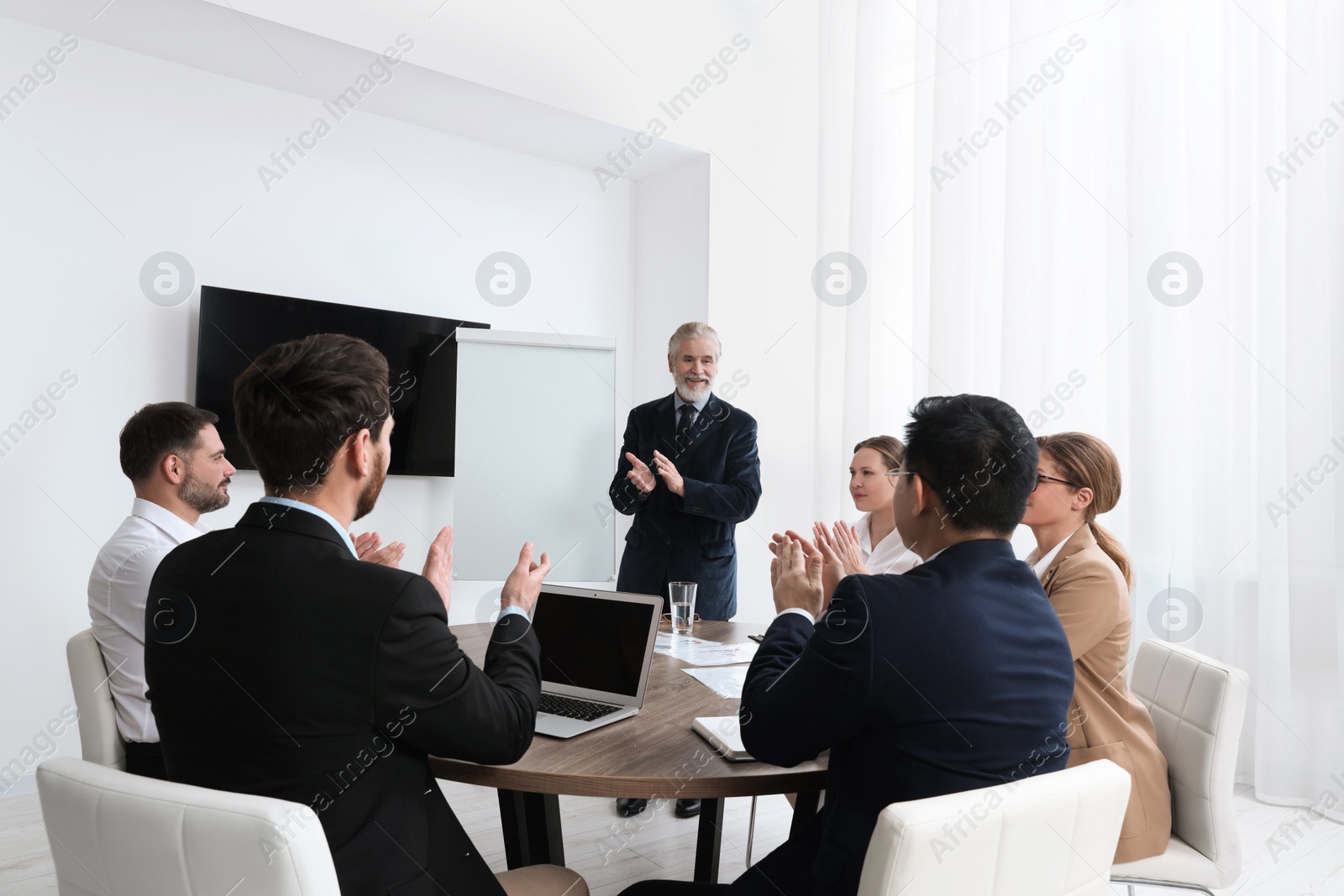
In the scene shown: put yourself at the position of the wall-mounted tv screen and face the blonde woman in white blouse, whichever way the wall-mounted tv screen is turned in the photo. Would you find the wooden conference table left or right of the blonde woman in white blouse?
right

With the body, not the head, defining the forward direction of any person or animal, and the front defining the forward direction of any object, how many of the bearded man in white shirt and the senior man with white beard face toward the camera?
1

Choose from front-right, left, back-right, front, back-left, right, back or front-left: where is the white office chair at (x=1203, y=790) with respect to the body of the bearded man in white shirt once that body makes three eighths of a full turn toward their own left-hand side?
back

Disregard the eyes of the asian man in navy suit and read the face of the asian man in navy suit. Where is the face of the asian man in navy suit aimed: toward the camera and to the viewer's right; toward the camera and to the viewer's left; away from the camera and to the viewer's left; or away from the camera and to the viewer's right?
away from the camera and to the viewer's left

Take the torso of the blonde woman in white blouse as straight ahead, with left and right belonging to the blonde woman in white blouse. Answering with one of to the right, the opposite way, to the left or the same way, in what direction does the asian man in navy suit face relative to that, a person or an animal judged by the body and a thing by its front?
to the right

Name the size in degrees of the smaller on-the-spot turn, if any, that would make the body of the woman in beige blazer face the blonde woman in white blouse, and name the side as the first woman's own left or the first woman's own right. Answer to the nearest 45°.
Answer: approximately 45° to the first woman's own right

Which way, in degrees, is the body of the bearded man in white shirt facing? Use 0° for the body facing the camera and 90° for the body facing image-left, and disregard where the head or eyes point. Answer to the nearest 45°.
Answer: approximately 270°

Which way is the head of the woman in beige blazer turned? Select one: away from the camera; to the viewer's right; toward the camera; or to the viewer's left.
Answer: to the viewer's left

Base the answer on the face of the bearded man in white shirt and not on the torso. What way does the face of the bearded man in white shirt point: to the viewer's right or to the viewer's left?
to the viewer's right
